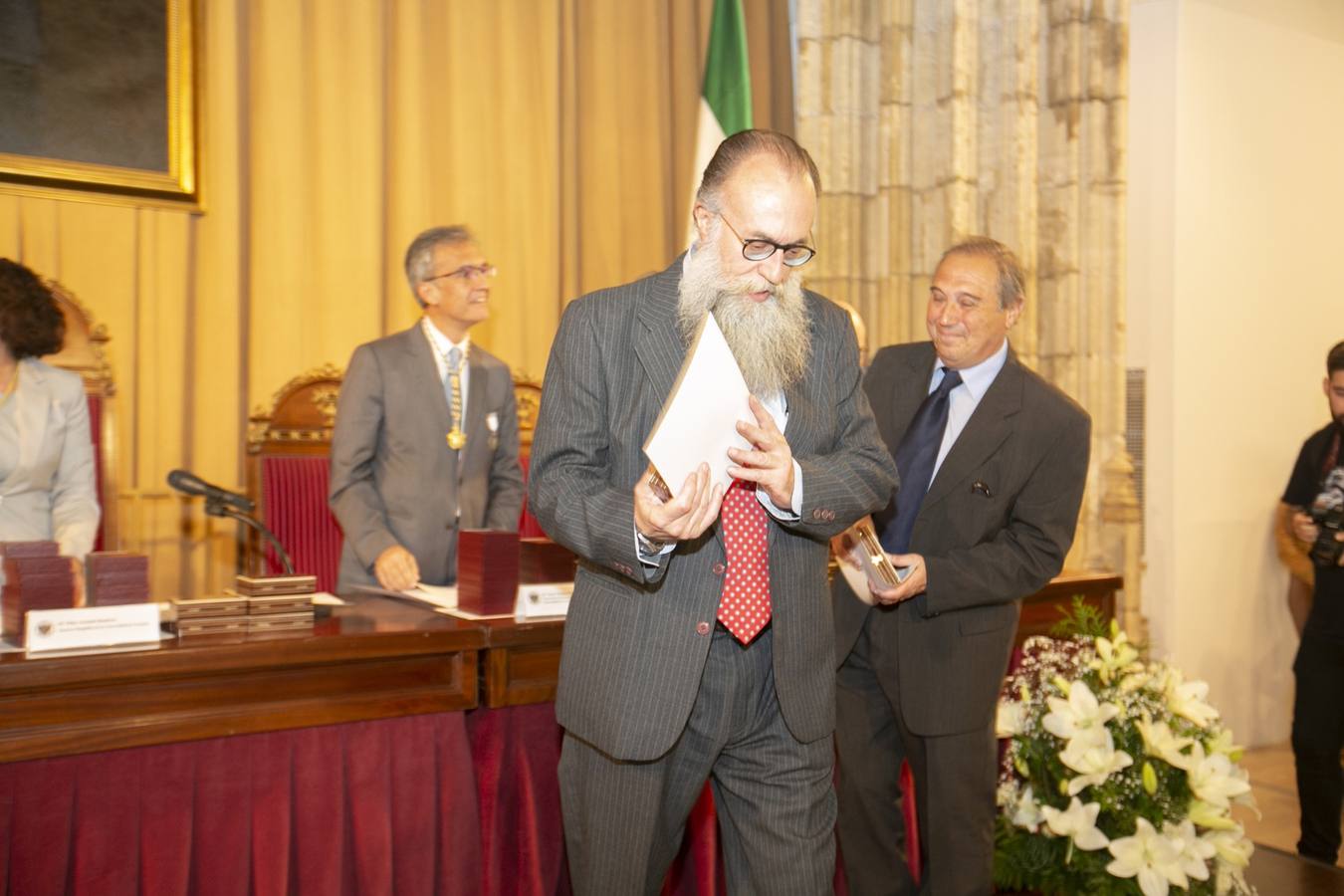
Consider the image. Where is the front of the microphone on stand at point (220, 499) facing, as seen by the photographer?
facing to the left of the viewer

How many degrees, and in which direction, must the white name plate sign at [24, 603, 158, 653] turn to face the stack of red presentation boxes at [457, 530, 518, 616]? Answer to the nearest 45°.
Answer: approximately 90° to its left

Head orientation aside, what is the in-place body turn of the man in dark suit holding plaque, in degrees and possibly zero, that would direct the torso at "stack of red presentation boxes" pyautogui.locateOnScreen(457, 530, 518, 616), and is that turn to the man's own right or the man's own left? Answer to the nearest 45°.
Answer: approximately 45° to the man's own right

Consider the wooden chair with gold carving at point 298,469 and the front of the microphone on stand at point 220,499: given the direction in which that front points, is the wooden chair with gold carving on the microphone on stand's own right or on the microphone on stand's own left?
on the microphone on stand's own right

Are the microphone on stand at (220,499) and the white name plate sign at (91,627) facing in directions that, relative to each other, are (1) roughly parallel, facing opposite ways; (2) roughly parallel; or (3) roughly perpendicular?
roughly perpendicular

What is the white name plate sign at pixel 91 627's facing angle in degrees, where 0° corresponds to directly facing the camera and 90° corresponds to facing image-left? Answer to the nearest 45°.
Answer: approximately 0°

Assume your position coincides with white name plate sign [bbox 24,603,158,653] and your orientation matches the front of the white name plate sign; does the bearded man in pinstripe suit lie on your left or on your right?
on your left

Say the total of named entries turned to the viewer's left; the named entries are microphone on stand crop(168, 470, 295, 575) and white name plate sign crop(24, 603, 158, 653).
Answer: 1
